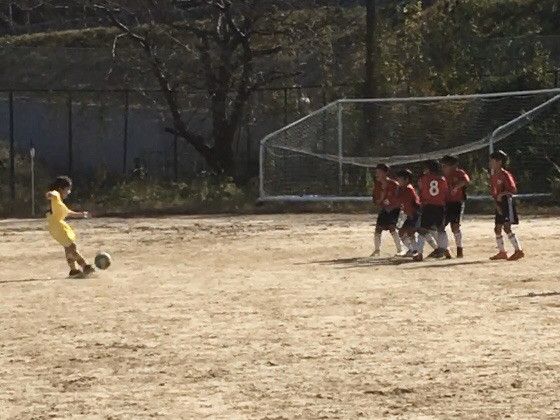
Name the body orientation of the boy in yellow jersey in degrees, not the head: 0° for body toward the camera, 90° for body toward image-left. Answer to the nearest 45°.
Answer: approximately 270°

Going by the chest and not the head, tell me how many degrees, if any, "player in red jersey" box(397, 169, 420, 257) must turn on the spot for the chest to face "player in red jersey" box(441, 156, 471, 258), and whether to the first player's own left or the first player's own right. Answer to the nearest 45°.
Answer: approximately 180°

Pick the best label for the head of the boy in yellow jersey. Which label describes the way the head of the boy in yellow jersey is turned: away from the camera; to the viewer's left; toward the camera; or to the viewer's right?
to the viewer's right

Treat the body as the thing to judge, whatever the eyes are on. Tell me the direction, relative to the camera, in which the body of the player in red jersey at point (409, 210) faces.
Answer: to the viewer's left

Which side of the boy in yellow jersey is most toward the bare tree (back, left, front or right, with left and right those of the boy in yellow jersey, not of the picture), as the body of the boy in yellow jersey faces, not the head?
left

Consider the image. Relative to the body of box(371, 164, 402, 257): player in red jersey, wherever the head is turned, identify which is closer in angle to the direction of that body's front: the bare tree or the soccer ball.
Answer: the soccer ball
